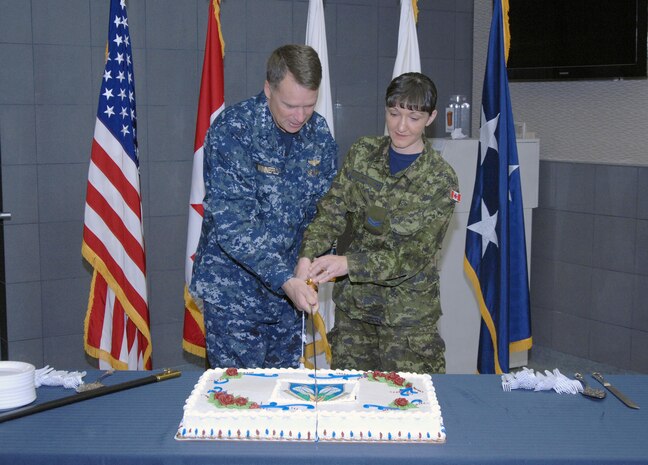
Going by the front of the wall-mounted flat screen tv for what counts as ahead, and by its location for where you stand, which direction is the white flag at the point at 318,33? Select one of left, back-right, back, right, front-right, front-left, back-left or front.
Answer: front-right

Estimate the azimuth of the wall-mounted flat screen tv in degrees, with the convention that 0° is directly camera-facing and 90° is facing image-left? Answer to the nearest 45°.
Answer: approximately 0°

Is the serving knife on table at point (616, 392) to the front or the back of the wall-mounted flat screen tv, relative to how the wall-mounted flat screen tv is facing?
to the front

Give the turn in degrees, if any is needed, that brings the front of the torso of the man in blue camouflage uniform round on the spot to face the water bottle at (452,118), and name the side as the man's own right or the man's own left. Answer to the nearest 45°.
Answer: approximately 90° to the man's own left

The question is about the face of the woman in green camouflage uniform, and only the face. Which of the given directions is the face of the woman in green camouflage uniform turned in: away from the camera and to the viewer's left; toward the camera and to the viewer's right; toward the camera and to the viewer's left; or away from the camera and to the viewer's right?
toward the camera and to the viewer's left

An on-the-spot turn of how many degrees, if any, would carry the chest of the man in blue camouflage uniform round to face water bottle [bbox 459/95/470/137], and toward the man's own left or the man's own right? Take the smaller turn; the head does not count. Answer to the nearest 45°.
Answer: approximately 90° to the man's own left

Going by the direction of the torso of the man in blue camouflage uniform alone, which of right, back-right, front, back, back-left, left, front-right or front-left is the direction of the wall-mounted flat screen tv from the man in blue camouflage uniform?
left

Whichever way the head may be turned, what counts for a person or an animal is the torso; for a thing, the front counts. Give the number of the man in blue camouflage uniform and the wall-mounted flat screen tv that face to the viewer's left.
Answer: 0

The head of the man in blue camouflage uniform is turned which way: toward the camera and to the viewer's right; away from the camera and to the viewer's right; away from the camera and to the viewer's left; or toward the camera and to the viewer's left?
toward the camera and to the viewer's right

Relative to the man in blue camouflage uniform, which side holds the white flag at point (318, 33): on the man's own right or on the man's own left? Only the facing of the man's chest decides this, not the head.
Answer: on the man's own left

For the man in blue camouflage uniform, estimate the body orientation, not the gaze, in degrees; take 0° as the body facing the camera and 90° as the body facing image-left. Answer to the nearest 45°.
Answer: approximately 315°
